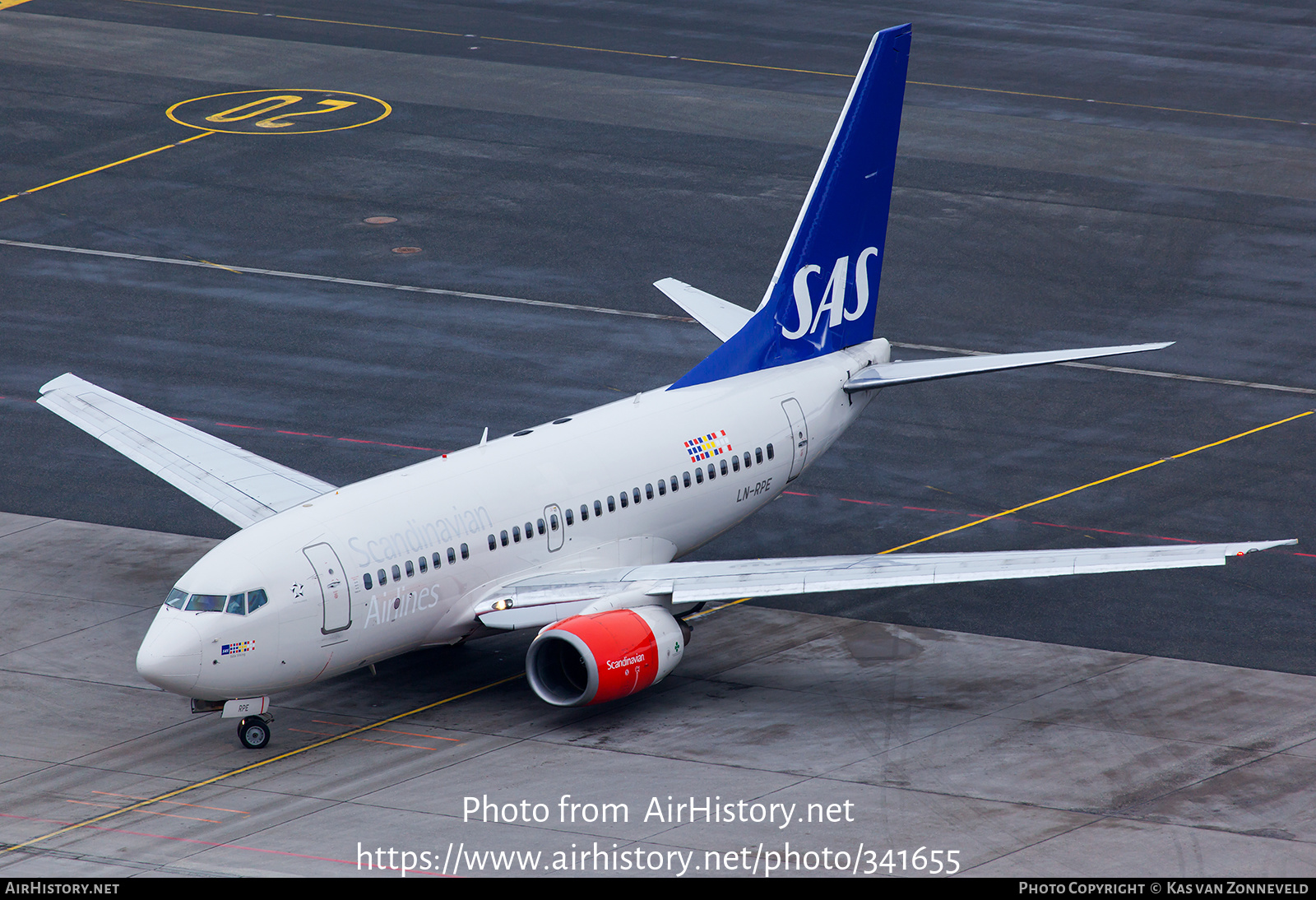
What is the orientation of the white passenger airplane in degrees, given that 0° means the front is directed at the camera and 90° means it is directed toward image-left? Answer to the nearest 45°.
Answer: approximately 45°
